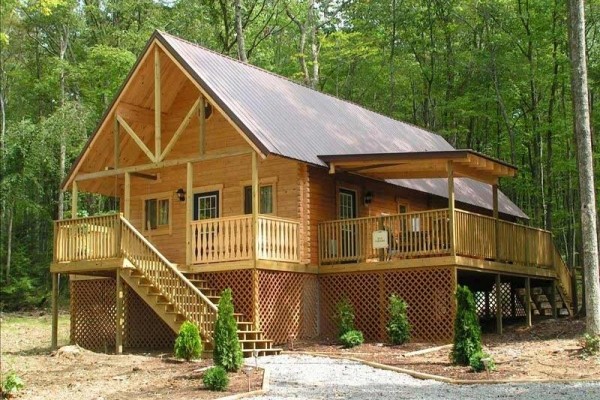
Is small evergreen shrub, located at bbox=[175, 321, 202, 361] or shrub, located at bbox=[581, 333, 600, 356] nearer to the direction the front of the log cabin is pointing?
the small evergreen shrub

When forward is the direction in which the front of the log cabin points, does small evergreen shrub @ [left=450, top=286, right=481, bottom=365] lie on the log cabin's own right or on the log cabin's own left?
on the log cabin's own left

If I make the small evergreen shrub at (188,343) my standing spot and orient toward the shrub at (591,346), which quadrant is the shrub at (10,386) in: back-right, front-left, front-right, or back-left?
back-right

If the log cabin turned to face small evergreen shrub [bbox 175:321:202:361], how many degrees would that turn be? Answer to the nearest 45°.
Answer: approximately 45° to its left

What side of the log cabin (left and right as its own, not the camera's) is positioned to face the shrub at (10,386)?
front

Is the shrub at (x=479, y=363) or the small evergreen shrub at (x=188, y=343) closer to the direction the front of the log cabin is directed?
the small evergreen shrub

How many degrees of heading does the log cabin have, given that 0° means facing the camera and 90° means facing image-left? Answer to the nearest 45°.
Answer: approximately 45°

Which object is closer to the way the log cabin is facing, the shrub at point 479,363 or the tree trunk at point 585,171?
the shrub

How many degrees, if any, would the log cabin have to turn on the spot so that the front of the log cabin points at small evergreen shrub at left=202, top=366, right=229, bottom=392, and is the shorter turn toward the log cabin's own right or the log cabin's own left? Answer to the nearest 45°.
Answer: approximately 45° to the log cabin's own left

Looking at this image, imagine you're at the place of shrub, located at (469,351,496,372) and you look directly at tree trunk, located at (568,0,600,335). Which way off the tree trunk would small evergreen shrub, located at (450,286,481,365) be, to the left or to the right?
left

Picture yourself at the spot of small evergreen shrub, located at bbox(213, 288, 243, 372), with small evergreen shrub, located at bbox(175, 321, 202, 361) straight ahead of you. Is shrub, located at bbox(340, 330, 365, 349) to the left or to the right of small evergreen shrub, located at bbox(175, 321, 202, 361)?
right
